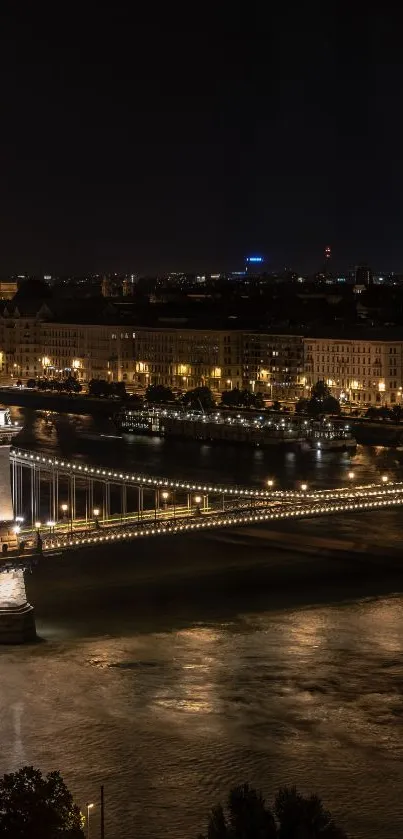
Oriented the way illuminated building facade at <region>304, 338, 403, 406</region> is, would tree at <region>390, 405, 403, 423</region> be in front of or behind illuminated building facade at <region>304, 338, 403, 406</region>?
in front

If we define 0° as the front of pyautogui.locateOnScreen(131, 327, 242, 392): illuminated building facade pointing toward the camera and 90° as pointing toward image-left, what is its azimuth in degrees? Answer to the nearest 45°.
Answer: approximately 0°

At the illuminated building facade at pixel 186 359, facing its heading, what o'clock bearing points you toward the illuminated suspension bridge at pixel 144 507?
The illuminated suspension bridge is roughly at 12 o'clock from the illuminated building facade.

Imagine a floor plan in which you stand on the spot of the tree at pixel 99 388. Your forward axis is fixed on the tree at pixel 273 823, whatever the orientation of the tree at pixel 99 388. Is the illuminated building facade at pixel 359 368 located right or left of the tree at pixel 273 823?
left

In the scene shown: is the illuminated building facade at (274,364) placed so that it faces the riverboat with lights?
yes

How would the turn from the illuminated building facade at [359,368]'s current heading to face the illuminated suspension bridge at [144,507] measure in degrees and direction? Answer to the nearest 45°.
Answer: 0° — it already faces it

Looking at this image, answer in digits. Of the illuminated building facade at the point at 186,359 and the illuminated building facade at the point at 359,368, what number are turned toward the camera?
2

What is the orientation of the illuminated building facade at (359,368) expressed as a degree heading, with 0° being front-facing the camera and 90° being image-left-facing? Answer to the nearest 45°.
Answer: approximately 0°

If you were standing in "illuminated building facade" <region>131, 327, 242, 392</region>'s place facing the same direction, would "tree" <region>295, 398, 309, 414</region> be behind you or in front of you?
in front

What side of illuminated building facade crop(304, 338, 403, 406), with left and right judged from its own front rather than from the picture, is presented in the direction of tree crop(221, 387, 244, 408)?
right

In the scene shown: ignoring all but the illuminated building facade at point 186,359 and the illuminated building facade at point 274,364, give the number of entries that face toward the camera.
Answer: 2
